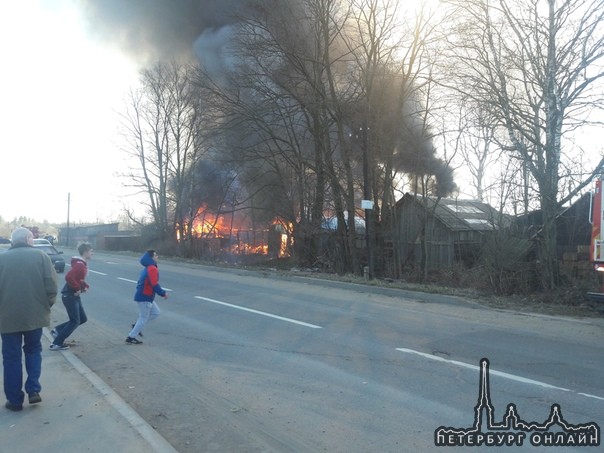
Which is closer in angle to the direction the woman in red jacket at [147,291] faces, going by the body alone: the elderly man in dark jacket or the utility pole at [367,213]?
the utility pole

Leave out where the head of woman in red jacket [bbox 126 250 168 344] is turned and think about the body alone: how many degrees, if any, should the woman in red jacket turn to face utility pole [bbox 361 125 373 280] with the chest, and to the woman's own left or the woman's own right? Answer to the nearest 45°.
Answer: approximately 45° to the woman's own left

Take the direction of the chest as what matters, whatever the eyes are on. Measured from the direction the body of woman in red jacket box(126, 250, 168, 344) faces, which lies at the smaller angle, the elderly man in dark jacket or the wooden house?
the wooden house

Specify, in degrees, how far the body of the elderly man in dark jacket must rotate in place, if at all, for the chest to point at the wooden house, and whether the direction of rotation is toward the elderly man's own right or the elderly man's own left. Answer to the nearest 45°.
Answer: approximately 45° to the elderly man's own right

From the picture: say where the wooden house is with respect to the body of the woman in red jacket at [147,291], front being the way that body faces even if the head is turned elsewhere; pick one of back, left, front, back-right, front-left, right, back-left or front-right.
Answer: front-left

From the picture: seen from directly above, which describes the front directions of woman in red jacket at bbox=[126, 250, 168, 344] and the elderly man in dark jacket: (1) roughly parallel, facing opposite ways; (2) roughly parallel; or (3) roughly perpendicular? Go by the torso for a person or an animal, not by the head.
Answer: roughly perpendicular

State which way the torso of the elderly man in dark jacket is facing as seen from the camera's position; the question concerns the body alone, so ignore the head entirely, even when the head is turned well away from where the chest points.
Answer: away from the camera

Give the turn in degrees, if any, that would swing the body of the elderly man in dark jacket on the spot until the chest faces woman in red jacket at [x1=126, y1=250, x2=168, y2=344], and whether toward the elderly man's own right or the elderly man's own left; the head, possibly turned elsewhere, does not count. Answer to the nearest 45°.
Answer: approximately 45° to the elderly man's own right
